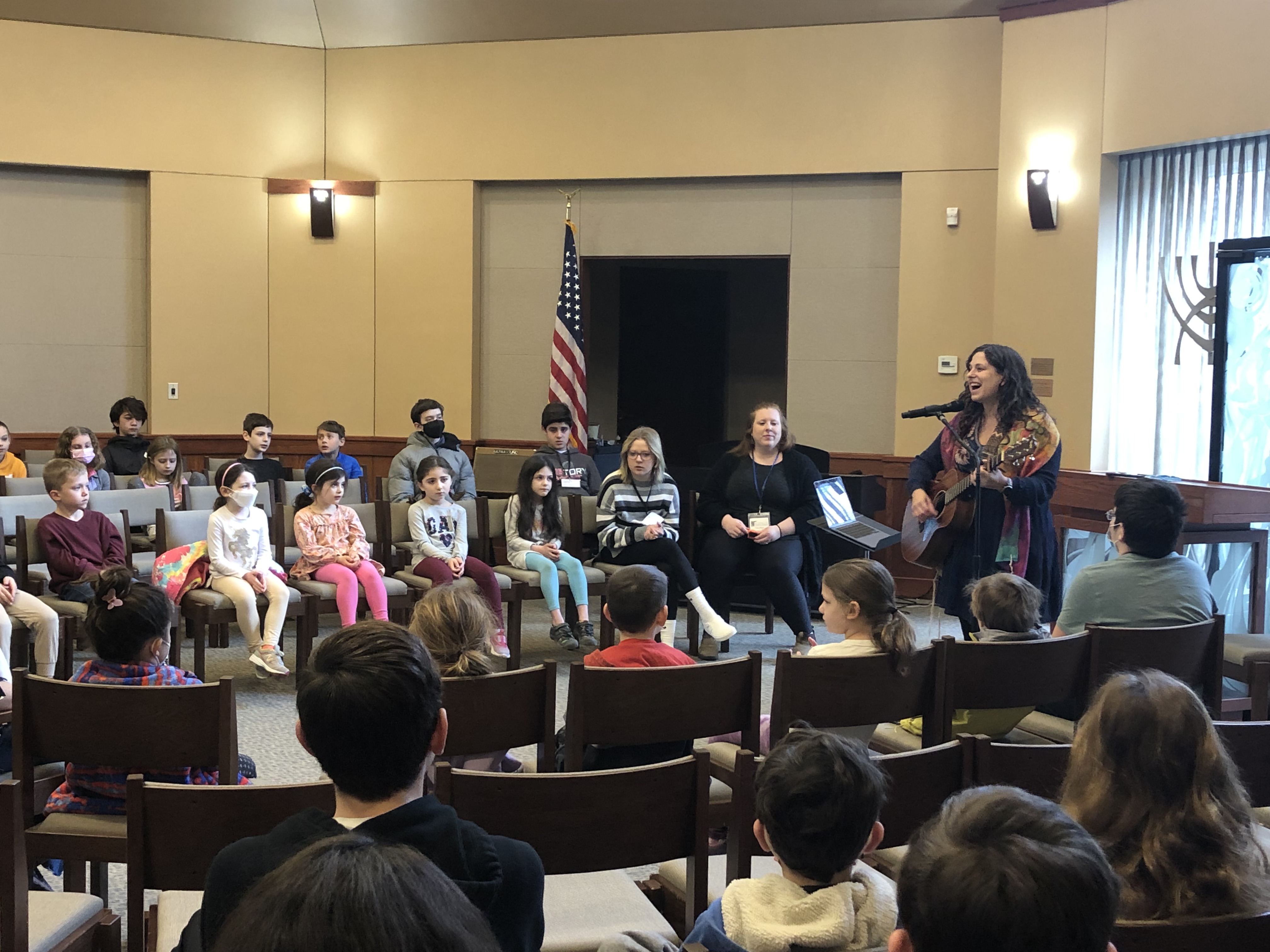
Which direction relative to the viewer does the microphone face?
to the viewer's right

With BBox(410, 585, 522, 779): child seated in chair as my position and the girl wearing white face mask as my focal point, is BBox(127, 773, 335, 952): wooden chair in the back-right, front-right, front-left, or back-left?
back-left

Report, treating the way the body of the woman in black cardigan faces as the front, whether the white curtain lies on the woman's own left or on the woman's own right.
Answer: on the woman's own left

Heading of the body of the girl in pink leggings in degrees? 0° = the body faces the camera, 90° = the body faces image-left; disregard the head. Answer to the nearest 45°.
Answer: approximately 315°

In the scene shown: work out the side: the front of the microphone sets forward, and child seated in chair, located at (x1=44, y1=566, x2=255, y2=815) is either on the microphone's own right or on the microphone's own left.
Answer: on the microphone's own right

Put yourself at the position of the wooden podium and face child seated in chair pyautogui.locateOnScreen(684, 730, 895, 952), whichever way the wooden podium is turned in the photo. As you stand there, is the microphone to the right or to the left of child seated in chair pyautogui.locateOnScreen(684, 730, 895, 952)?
right
